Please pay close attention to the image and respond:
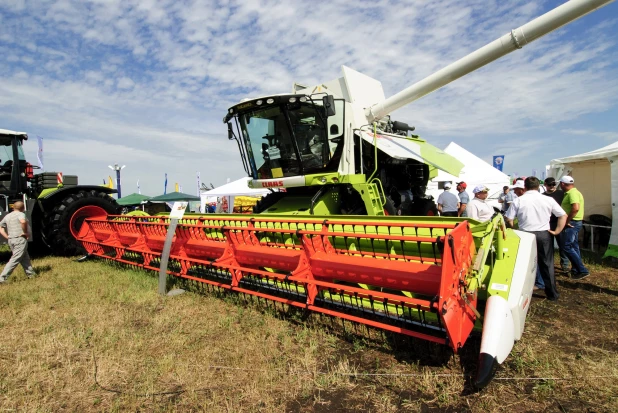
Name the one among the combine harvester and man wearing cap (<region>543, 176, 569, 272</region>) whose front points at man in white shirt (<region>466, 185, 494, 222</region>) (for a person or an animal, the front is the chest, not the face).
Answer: the man wearing cap

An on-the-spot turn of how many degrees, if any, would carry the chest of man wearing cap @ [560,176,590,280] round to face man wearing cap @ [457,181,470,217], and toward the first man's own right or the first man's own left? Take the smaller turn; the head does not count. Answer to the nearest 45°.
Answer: approximately 45° to the first man's own right

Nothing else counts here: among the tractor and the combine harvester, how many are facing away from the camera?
0

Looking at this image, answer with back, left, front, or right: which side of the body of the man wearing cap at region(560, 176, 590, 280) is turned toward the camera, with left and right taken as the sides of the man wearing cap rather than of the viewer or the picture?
left

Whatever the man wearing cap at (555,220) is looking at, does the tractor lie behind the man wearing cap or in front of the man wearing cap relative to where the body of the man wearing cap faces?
in front

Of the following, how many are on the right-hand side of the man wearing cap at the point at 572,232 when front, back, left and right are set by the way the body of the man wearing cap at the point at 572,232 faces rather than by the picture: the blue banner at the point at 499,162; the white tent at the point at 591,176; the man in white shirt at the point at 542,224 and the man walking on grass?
2

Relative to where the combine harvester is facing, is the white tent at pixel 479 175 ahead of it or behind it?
behind

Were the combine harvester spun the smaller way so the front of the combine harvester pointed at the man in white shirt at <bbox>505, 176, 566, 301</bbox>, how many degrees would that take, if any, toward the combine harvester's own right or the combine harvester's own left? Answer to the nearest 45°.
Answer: approximately 135° to the combine harvester's own left

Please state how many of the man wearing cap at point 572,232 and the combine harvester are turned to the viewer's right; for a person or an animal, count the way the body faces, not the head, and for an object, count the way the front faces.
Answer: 0
